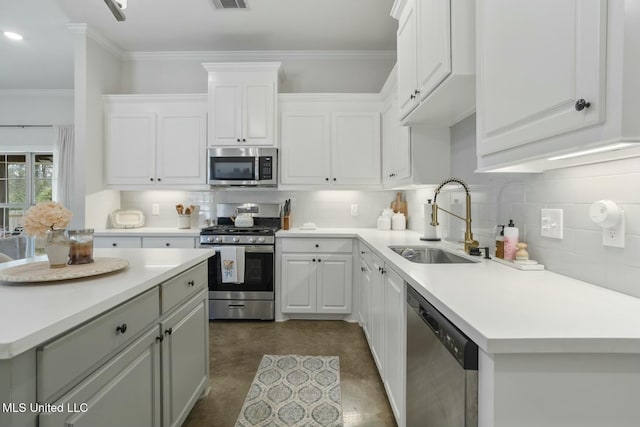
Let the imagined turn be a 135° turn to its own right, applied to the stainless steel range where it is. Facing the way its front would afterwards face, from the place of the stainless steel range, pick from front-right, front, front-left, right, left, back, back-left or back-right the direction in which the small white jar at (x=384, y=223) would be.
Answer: back-right

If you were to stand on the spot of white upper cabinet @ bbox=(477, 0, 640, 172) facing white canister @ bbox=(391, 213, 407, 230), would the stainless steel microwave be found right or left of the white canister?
left

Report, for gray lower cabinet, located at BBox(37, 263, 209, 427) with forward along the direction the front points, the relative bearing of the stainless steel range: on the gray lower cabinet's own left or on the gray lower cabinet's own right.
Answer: on the gray lower cabinet's own left

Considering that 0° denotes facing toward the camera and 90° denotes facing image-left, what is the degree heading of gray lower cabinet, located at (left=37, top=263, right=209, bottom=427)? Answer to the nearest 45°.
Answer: approximately 315°

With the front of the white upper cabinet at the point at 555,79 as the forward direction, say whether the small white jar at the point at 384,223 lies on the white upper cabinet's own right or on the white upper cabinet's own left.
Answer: on the white upper cabinet's own right

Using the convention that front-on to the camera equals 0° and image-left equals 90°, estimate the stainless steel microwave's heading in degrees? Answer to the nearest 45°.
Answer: approximately 0°

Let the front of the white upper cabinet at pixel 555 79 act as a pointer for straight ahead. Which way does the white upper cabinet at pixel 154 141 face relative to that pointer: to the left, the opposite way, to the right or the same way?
to the left
